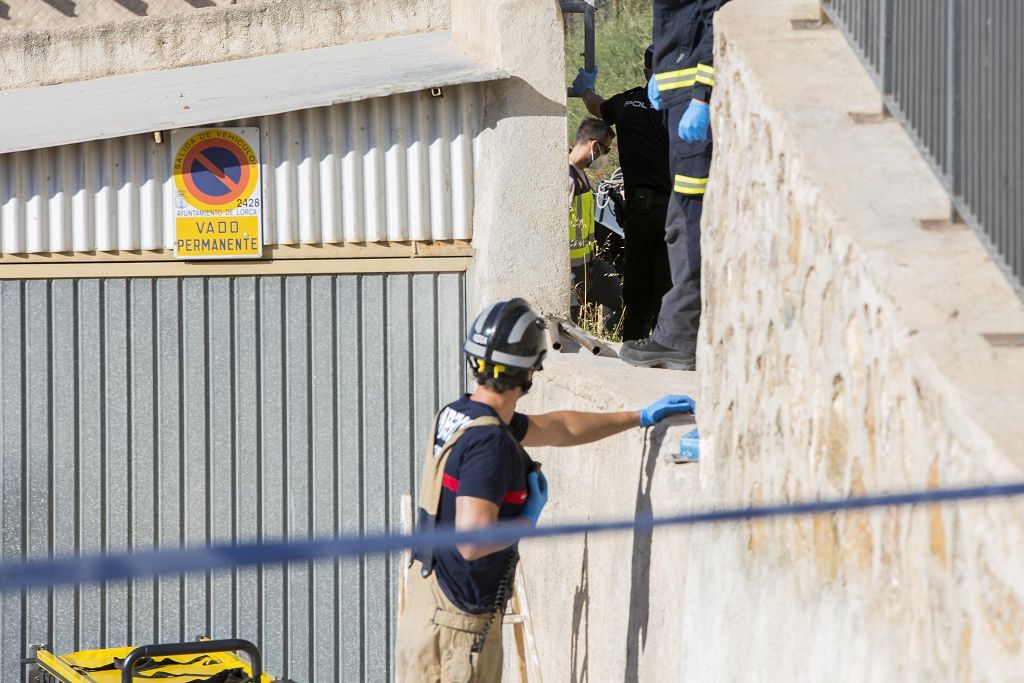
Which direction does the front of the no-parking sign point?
toward the camera

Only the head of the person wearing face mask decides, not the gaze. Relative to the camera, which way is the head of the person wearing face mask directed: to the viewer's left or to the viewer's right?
to the viewer's right

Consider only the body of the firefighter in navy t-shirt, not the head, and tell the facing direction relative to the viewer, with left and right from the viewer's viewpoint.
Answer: facing away from the viewer and to the right of the viewer

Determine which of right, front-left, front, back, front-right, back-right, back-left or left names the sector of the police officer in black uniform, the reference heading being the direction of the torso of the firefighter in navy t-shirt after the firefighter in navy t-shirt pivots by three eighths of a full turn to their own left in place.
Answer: right

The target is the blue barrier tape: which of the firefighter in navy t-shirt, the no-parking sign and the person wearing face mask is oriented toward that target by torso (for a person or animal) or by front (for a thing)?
the no-parking sign

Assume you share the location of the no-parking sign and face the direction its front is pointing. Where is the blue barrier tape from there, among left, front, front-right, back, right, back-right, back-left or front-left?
front

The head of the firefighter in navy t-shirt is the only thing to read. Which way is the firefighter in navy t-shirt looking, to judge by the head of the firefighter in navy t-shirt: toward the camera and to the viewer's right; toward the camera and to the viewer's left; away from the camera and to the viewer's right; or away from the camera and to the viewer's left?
away from the camera and to the viewer's right

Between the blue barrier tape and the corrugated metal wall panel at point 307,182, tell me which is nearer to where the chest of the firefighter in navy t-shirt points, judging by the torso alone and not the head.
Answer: the corrugated metal wall panel

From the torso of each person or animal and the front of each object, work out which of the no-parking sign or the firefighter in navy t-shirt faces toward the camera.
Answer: the no-parking sign
